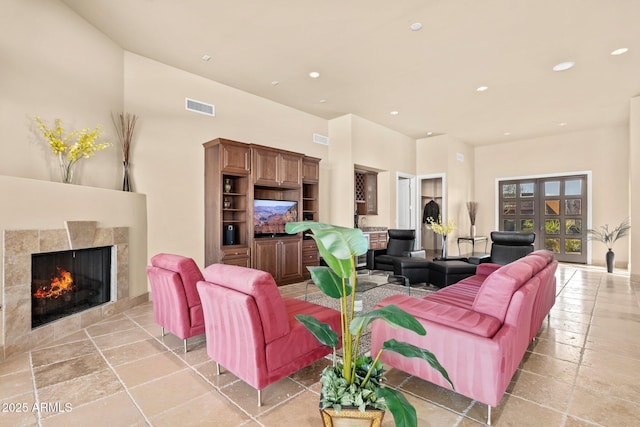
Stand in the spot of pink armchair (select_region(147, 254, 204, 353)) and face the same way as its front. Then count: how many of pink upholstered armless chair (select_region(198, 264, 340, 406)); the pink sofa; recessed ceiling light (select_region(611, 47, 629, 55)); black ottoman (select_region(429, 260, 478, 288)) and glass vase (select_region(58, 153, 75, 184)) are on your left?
1

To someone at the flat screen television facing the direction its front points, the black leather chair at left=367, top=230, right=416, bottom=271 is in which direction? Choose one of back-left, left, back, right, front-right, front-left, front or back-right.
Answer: front-left

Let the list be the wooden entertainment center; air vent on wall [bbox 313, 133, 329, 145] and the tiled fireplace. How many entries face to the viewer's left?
0

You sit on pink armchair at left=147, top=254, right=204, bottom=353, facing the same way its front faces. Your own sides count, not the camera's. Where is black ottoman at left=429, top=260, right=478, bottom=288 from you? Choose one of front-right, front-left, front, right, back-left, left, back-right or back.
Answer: front-right

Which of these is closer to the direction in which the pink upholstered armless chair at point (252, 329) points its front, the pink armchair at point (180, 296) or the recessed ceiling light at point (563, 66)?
the recessed ceiling light

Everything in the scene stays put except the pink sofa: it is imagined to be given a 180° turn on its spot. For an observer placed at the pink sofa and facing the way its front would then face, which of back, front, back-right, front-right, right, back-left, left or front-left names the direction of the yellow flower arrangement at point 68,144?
back-right

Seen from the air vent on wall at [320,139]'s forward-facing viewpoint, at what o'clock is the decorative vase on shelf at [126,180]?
The decorative vase on shelf is roughly at 3 o'clock from the air vent on wall.

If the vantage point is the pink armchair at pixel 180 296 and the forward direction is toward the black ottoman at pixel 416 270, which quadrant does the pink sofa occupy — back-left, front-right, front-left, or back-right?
front-right

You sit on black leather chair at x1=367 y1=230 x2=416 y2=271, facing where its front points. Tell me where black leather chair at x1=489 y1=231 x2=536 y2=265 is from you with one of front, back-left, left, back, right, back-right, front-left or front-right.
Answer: back-left

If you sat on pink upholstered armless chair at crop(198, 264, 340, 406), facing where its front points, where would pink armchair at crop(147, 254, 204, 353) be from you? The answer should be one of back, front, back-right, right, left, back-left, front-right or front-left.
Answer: left

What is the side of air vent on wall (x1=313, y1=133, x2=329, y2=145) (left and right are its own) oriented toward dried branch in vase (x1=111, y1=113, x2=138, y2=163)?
right

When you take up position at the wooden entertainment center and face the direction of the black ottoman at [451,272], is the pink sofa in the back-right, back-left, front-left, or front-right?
front-right

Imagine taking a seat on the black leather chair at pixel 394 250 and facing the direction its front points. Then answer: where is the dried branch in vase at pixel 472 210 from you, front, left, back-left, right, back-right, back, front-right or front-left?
back

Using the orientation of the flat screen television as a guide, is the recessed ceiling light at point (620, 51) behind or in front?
in front

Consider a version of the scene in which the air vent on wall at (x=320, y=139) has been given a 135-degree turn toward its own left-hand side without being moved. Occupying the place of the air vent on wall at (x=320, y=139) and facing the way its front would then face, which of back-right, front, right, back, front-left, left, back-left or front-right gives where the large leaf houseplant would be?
back
